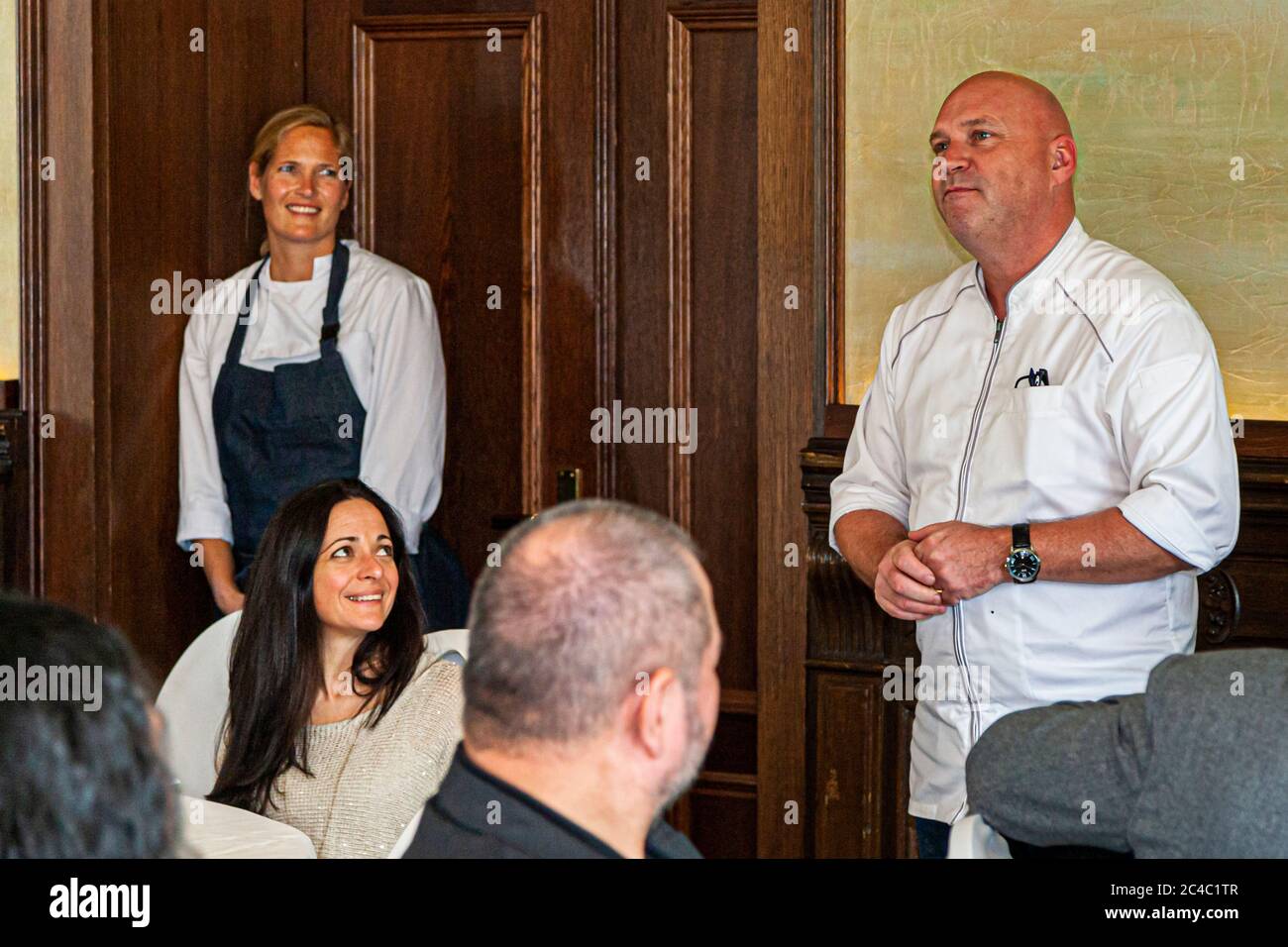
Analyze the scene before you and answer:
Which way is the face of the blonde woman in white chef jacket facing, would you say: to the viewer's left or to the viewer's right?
to the viewer's right

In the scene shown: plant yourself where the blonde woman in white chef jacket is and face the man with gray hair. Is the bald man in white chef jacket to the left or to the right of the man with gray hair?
left

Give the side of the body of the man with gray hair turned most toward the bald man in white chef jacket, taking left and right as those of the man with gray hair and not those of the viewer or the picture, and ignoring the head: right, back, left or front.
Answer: front

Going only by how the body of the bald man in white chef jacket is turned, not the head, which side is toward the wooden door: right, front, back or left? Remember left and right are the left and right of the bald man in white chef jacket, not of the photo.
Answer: right

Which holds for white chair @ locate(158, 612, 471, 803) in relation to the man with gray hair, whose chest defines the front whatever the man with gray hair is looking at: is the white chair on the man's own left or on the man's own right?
on the man's own left

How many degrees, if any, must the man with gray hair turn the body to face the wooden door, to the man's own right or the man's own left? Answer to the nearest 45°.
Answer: approximately 45° to the man's own left

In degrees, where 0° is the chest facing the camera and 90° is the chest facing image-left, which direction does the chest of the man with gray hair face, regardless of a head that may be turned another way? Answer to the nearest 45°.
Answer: approximately 225°

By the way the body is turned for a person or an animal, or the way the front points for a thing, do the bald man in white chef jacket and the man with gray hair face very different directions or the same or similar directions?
very different directions

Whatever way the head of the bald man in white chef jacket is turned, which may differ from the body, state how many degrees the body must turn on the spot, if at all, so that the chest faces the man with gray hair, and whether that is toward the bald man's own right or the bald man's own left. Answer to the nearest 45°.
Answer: approximately 45° to the bald man's own left

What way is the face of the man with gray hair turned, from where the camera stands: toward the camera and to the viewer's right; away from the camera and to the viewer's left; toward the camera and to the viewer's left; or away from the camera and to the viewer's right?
away from the camera and to the viewer's right

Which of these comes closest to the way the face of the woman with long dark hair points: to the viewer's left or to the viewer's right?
to the viewer's right

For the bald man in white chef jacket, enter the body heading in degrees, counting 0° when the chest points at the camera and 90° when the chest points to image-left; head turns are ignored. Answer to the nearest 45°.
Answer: approximately 45°

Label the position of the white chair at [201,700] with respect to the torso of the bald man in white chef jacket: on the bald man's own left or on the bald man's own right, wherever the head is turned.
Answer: on the bald man's own right

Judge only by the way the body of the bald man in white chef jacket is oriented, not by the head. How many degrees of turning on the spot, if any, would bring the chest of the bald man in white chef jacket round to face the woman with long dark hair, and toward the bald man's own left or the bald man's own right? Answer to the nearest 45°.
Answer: approximately 45° to the bald man's own right

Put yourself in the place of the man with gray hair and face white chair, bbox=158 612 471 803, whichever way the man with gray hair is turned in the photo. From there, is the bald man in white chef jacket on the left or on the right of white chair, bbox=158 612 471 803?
right
